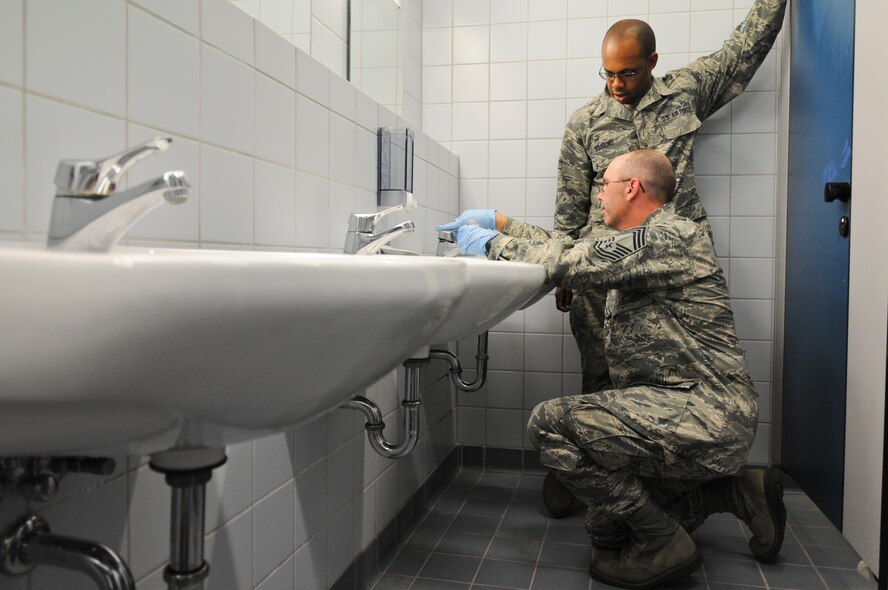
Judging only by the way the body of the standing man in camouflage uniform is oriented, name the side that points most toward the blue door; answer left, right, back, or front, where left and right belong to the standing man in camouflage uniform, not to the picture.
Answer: left

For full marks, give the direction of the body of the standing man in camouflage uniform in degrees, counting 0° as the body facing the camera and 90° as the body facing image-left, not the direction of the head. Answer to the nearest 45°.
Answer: approximately 0°

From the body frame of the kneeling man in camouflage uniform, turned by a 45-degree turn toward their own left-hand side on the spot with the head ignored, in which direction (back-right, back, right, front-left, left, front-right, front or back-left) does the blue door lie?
back

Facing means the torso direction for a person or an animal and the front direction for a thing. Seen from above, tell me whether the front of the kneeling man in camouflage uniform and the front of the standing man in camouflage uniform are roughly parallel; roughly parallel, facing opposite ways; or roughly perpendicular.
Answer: roughly perpendicular

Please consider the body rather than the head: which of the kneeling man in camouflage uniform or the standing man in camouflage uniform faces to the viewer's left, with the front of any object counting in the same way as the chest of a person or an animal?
the kneeling man in camouflage uniform

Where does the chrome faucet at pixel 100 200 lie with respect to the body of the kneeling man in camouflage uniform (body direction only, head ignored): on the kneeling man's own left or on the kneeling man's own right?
on the kneeling man's own left

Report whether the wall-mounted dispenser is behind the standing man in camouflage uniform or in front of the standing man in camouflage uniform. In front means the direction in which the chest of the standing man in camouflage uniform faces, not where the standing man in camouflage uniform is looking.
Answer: in front

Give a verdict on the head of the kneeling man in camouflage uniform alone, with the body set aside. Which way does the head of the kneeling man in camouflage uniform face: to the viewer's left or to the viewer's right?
to the viewer's left

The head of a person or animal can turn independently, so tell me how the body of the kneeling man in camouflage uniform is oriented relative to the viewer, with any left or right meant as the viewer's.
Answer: facing to the left of the viewer

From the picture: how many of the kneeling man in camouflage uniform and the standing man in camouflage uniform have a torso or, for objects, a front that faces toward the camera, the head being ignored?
1
